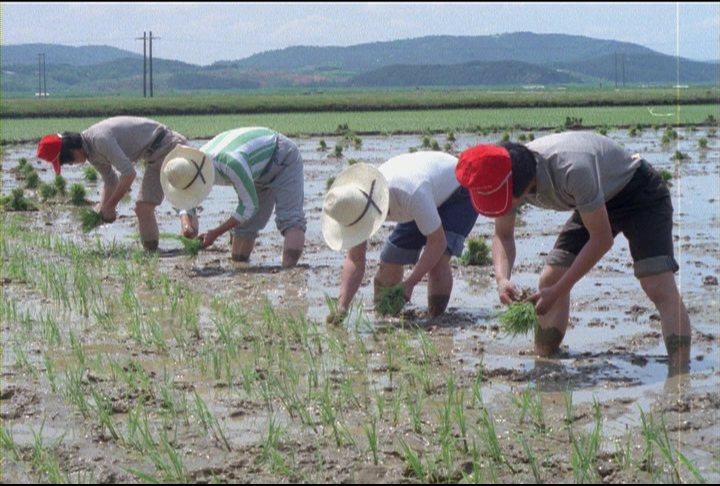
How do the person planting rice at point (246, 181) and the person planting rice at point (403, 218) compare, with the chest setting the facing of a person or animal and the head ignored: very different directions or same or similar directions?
same or similar directions

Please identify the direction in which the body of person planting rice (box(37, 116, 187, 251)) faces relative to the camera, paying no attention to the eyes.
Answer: to the viewer's left

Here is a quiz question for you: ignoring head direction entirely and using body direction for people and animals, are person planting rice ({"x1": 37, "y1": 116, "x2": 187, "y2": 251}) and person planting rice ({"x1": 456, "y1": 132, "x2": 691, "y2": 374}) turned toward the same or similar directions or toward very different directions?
same or similar directions

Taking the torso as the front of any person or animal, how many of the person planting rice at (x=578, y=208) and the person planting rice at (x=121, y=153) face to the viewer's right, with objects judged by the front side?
0

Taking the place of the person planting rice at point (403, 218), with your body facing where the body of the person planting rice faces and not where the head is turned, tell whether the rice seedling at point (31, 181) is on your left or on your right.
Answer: on your right

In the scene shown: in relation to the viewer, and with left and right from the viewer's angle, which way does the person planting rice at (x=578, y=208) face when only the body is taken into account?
facing the viewer and to the left of the viewer

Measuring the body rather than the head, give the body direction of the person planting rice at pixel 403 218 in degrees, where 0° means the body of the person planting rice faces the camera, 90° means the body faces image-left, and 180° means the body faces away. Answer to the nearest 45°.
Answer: approximately 45°

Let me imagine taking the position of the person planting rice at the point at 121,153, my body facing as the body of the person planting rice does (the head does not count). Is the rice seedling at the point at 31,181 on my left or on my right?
on my right
